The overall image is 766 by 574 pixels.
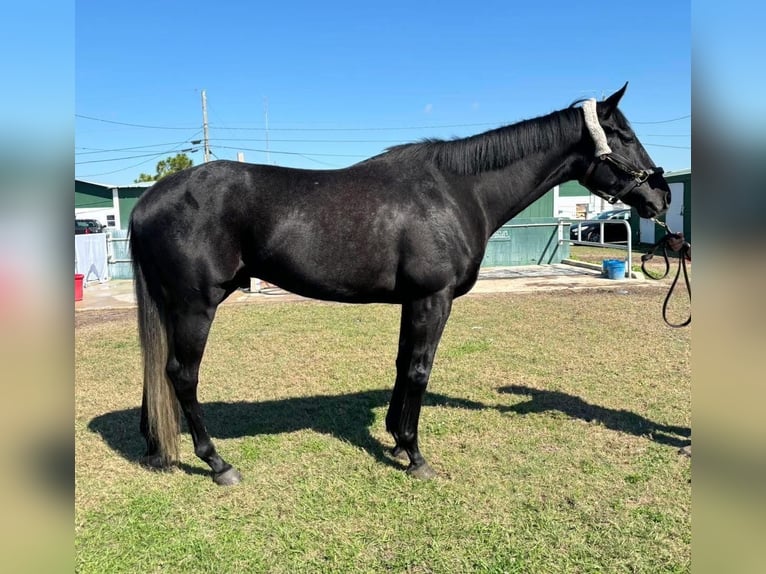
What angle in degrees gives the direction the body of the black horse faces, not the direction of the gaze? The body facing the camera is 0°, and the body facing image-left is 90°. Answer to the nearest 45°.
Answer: approximately 270°

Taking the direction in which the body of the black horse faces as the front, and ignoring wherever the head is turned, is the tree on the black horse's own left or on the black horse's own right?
on the black horse's own left

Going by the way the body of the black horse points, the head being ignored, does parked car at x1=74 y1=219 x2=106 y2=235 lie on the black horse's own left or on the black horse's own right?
on the black horse's own left

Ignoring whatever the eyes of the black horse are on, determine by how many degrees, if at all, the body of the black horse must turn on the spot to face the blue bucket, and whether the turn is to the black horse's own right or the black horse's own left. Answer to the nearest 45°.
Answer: approximately 45° to the black horse's own left

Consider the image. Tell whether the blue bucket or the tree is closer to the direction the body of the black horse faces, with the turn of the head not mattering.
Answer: the blue bucket

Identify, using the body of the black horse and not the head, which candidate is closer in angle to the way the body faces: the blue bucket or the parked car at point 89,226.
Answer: the blue bucket
